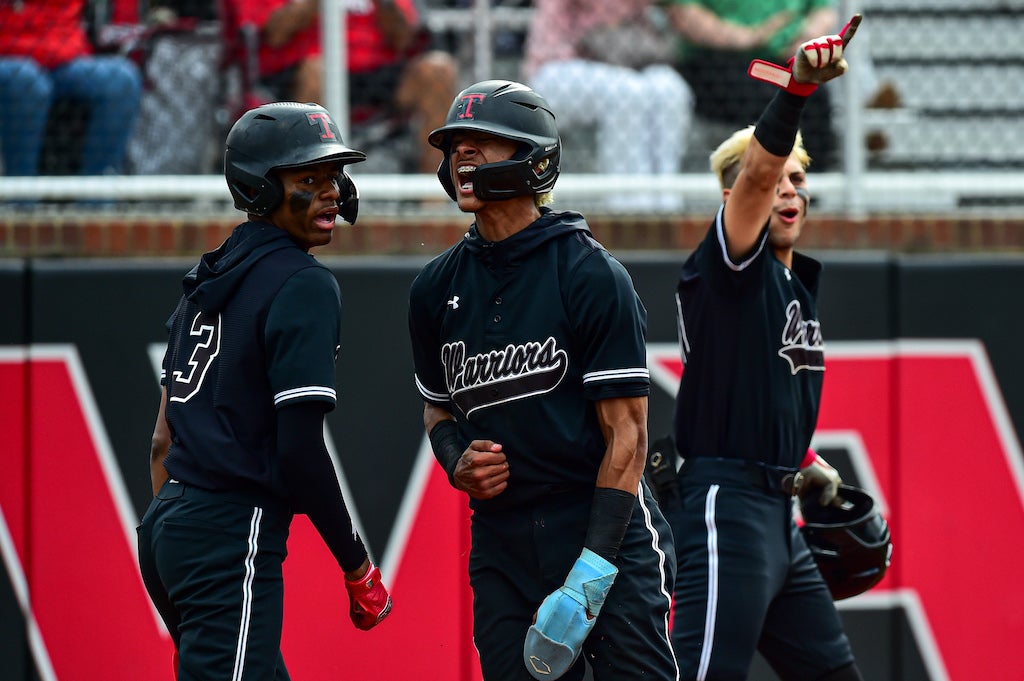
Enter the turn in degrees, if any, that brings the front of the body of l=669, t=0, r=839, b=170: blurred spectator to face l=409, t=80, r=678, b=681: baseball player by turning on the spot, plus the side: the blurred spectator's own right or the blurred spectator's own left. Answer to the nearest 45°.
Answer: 0° — they already face them

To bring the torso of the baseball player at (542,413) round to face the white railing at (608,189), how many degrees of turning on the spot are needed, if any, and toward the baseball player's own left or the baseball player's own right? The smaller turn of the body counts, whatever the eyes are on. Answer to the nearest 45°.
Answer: approximately 135° to the baseball player's own right

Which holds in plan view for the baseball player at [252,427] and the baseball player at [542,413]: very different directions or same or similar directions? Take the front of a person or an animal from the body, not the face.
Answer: very different directions

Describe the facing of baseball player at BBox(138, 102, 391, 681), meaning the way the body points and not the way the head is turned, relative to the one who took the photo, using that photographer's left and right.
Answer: facing away from the viewer and to the right of the viewer

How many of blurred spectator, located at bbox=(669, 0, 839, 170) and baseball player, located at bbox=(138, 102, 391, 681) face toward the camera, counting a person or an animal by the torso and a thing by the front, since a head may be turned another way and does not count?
1

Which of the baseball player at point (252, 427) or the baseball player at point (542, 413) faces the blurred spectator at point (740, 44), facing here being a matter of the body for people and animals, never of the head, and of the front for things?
the baseball player at point (252, 427)

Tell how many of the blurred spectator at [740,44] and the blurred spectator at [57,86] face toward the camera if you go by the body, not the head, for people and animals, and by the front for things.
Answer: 2

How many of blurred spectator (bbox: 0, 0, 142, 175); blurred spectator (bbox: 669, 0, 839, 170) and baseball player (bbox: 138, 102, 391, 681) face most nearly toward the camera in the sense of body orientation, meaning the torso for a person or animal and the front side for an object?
2

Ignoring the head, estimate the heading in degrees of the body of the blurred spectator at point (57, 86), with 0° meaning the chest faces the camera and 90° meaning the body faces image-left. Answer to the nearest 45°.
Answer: approximately 0°

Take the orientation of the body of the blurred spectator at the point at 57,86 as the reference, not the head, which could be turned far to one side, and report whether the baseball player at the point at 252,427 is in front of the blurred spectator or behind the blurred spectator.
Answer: in front

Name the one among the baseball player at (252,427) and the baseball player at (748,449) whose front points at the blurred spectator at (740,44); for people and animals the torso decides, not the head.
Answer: the baseball player at (252,427)
